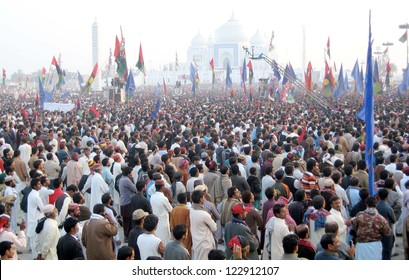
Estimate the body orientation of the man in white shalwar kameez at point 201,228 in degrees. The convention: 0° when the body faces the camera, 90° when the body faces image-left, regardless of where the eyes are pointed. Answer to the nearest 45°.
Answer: approximately 225°

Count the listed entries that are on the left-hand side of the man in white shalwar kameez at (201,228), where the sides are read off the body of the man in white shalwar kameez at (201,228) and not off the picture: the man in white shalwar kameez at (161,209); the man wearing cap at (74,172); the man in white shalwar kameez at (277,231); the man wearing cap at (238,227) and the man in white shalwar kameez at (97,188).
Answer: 3

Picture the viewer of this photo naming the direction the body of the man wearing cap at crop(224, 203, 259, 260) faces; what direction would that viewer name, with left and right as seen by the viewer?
facing away from the viewer and to the right of the viewer

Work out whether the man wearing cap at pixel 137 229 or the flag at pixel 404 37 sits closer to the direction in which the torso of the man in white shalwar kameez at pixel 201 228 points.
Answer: the flag

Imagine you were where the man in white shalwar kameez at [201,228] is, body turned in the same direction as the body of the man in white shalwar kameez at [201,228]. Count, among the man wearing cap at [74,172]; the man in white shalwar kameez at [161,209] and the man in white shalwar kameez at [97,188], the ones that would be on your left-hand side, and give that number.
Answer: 3

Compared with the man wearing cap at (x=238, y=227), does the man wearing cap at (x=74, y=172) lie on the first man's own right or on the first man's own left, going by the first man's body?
on the first man's own left

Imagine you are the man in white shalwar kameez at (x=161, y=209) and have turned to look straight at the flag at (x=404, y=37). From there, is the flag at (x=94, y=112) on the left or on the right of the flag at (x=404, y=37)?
left

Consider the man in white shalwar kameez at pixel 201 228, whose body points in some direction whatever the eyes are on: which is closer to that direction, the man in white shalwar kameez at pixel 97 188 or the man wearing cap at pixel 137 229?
the man in white shalwar kameez

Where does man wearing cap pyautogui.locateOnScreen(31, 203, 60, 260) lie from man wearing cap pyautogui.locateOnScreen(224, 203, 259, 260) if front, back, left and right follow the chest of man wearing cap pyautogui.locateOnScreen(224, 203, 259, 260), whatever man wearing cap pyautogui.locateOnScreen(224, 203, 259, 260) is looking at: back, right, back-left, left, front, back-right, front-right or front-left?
back-left

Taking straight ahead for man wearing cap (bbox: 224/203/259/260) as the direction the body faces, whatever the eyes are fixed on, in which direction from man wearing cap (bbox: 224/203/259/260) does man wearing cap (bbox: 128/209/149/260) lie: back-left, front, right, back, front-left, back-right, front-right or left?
back-left

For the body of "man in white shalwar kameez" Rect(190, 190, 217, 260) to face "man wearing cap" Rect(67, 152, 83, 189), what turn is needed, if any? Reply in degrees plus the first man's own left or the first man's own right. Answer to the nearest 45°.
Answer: approximately 90° to the first man's own left

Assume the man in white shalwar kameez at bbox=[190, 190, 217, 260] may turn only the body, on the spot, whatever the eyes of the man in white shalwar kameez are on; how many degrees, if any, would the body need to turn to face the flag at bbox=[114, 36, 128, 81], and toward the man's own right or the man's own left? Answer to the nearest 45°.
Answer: approximately 45° to the man's own left

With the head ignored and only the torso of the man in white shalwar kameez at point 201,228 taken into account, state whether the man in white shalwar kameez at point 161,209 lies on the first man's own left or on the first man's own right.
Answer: on the first man's own left
